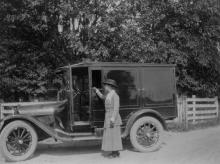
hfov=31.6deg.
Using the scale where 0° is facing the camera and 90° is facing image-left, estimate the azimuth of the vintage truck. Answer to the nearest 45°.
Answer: approximately 90°

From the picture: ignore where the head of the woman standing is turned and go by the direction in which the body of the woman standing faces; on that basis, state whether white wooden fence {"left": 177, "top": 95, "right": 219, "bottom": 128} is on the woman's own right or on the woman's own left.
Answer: on the woman's own right

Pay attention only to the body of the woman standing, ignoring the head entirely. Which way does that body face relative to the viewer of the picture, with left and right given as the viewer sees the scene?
facing to the left of the viewer

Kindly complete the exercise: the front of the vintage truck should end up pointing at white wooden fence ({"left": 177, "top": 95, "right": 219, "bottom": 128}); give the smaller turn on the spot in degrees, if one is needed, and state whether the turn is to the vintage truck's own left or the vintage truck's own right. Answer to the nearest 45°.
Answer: approximately 135° to the vintage truck's own right

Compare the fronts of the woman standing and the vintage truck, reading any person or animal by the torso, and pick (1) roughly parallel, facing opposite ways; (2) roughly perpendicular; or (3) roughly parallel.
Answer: roughly parallel
